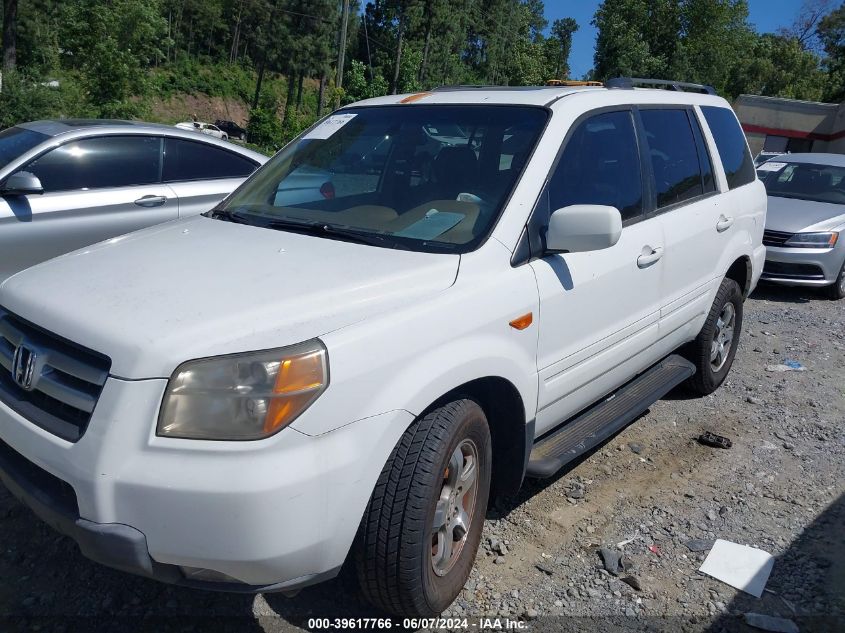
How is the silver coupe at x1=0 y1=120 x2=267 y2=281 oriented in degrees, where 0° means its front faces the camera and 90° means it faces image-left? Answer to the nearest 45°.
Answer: approximately 45°

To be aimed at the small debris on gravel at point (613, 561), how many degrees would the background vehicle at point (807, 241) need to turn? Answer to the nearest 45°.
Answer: approximately 45° to its left

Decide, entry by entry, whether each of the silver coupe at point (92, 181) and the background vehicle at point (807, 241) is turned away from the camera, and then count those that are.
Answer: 0

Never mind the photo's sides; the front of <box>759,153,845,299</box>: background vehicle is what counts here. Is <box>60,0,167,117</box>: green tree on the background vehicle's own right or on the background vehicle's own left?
on the background vehicle's own right

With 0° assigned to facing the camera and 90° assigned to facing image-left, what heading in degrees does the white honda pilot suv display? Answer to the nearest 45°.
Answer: approximately 45°

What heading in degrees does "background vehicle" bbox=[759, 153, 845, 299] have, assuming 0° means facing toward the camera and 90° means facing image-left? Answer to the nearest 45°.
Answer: approximately 45°

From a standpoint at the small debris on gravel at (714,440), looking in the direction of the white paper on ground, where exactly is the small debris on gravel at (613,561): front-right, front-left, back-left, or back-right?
front-right

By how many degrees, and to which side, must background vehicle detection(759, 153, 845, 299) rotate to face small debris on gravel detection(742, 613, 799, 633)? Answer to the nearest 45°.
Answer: approximately 45° to its left

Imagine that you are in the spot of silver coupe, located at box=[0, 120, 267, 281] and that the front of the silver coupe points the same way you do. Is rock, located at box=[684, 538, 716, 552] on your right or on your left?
on your left

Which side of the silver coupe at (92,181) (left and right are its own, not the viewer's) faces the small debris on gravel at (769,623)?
left

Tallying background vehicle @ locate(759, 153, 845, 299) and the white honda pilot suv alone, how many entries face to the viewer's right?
0

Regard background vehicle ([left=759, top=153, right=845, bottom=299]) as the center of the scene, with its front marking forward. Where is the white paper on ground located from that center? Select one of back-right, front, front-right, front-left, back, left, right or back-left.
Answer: front-left

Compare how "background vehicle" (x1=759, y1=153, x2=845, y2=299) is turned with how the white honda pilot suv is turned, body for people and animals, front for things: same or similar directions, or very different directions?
same or similar directions

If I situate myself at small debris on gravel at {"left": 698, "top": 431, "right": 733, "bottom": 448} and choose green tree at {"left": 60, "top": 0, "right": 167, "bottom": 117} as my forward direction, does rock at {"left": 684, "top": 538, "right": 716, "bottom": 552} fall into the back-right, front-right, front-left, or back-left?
back-left

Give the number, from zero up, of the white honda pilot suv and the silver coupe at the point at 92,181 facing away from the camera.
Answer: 0
